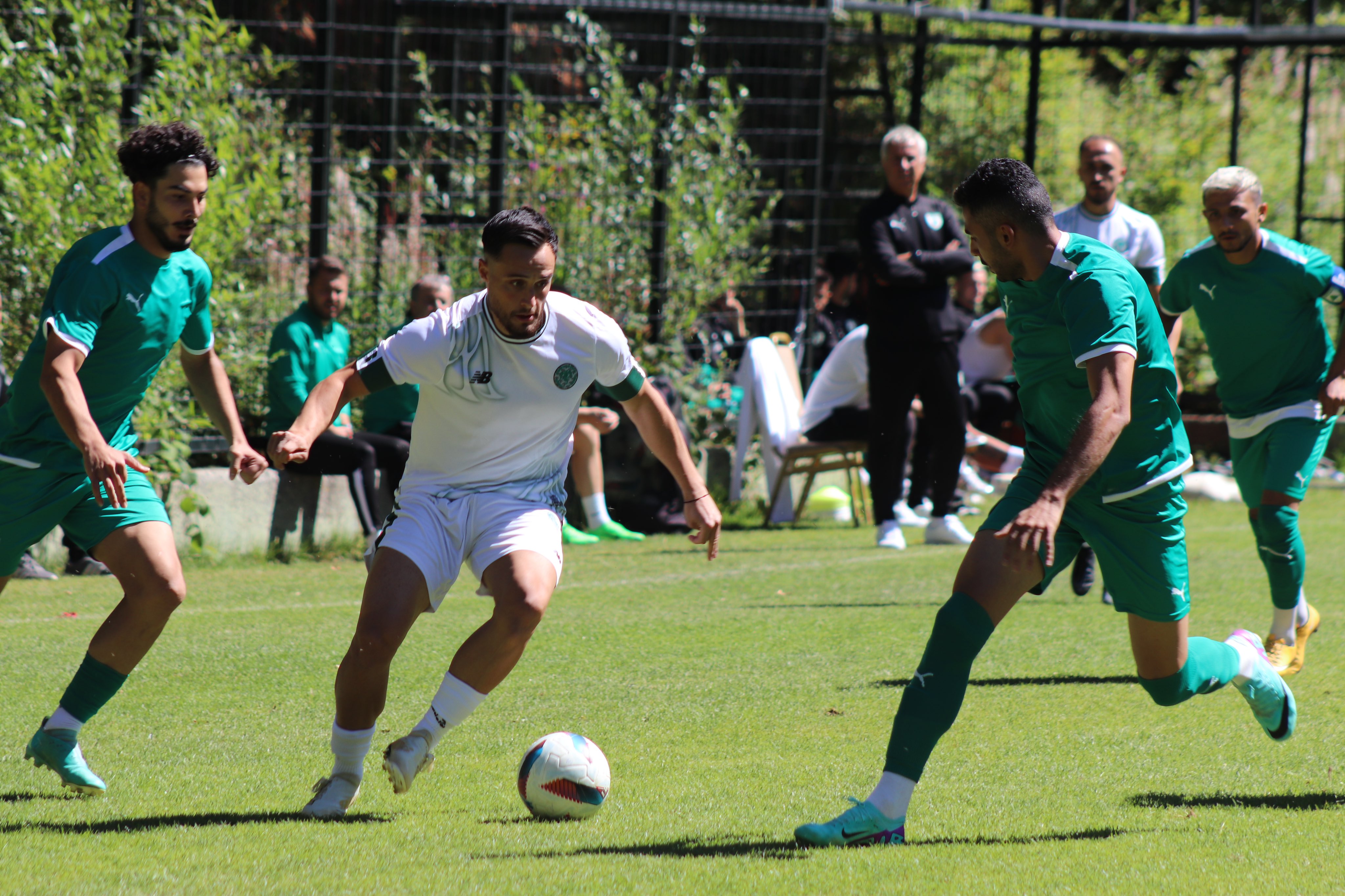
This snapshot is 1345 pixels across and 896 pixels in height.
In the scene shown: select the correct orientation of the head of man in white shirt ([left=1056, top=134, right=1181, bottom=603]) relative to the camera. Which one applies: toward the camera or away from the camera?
toward the camera

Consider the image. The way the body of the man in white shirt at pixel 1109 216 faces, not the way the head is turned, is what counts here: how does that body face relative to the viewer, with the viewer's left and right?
facing the viewer

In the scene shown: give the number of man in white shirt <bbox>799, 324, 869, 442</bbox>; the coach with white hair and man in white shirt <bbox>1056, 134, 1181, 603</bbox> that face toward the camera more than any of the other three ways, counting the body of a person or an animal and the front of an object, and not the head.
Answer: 2

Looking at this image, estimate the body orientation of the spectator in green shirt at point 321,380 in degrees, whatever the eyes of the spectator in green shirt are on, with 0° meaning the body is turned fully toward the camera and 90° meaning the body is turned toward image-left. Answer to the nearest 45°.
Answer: approximately 315°

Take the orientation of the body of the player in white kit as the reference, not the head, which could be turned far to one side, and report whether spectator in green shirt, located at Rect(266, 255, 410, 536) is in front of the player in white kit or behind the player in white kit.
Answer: behind

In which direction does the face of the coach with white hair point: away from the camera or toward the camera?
toward the camera

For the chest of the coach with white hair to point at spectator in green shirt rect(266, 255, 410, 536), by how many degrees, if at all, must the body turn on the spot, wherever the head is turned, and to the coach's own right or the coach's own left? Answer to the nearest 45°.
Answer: approximately 90° to the coach's own right

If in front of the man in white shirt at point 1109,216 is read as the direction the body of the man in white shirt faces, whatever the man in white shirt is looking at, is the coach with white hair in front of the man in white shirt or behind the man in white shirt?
behind

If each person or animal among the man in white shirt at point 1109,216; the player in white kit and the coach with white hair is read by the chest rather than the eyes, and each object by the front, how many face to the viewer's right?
0

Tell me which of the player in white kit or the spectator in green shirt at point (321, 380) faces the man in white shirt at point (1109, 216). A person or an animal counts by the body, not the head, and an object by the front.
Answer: the spectator in green shirt

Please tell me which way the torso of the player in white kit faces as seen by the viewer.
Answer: toward the camera

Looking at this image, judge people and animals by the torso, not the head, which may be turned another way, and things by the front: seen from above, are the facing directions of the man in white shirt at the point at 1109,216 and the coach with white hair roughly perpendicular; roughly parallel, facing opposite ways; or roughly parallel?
roughly parallel

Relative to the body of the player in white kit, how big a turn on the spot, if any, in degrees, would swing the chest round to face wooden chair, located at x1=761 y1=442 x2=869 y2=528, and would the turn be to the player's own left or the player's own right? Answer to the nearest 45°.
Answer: approximately 180°
